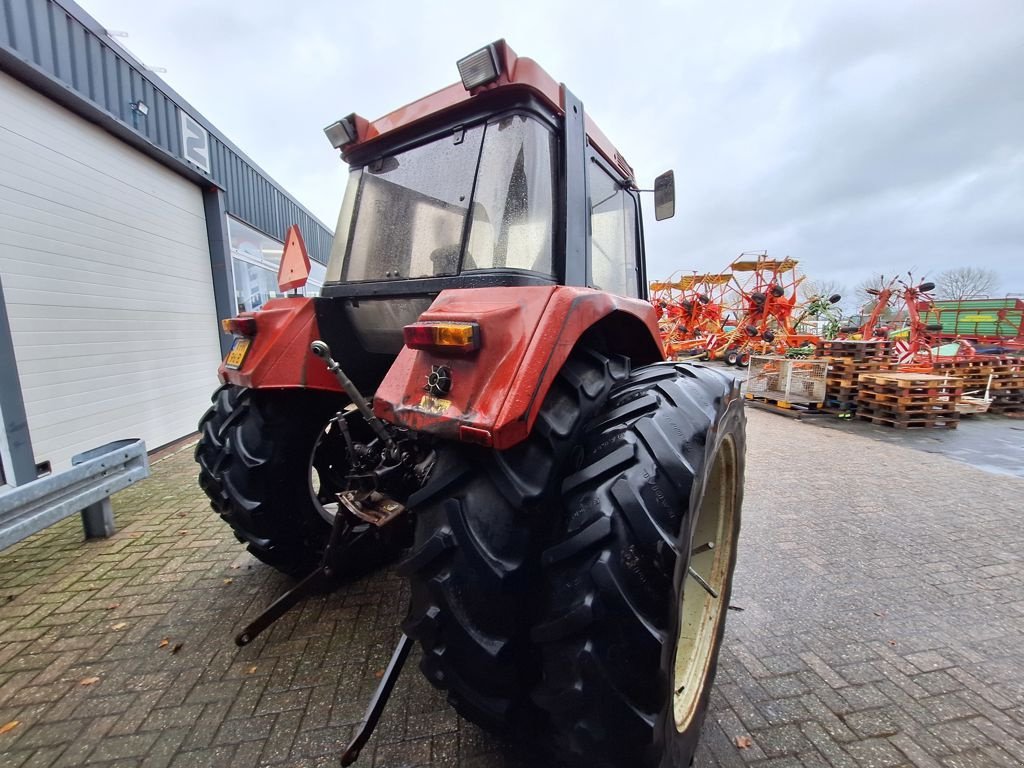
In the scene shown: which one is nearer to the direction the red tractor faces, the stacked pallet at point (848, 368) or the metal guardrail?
the stacked pallet

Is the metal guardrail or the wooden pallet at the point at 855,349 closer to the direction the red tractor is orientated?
the wooden pallet

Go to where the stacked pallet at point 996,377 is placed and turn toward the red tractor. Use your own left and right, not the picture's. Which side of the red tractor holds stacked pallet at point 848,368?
right

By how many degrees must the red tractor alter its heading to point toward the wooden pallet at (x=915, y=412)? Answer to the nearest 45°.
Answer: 0° — it already faces it

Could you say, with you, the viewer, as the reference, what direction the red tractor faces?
facing away from the viewer and to the right of the viewer

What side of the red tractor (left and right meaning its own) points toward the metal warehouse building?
left

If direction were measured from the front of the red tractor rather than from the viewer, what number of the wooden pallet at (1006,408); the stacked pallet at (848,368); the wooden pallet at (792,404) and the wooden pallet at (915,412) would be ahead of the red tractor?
4
